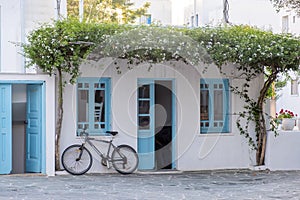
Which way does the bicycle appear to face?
to the viewer's left

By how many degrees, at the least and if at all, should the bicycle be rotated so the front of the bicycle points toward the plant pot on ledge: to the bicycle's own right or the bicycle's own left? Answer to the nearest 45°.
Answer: approximately 180°

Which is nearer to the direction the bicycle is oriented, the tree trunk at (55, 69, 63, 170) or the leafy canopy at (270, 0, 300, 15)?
the tree trunk

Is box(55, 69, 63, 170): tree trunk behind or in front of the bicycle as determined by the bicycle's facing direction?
in front

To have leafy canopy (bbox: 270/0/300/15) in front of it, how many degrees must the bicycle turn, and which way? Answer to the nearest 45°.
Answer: approximately 180°
